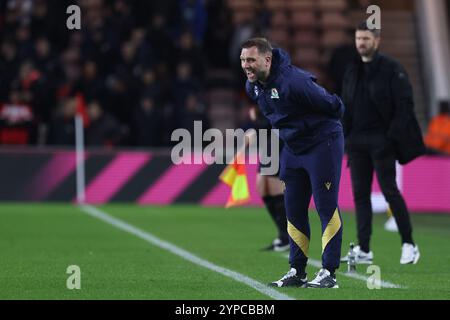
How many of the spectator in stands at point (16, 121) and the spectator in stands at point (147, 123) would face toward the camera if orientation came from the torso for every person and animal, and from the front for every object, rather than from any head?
2

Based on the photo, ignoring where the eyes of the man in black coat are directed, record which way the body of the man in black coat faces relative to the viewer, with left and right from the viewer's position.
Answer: facing the viewer and to the left of the viewer

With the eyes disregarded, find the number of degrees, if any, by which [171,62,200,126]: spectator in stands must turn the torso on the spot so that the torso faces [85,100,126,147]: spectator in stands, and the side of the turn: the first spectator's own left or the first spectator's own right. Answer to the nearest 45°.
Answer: approximately 90° to the first spectator's own right

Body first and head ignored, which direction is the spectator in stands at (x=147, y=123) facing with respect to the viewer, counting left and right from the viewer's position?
facing the viewer

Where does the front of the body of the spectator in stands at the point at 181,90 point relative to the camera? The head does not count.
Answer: toward the camera

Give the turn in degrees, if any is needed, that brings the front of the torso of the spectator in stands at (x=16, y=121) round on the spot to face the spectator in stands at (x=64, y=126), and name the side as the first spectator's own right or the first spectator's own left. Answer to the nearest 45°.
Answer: approximately 90° to the first spectator's own left

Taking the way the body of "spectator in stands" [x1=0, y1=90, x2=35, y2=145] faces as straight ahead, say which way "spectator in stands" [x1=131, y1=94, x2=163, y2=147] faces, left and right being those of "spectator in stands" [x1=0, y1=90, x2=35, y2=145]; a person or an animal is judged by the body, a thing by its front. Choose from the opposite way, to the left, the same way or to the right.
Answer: the same way

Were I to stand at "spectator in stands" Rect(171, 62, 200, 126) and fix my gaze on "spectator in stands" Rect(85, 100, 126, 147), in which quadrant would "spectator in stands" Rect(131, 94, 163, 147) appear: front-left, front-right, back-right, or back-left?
front-left

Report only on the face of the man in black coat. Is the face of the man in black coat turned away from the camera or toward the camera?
toward the camera

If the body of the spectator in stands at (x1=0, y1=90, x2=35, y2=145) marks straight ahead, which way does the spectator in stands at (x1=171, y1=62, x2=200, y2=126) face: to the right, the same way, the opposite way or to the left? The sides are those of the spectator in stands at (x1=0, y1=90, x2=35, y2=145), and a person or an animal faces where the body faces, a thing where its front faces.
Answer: the same way

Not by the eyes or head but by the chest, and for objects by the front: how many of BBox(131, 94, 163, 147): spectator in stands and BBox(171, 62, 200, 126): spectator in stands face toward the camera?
2

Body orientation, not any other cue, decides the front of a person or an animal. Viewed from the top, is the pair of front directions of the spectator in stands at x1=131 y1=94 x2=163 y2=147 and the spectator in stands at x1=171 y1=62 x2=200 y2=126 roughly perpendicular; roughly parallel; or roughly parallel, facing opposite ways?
roughly parallel

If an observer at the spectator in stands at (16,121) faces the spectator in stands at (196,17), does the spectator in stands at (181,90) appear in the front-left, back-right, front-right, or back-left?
front-right

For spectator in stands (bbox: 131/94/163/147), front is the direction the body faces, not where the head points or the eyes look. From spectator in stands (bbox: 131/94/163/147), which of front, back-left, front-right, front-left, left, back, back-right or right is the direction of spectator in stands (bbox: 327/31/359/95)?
left

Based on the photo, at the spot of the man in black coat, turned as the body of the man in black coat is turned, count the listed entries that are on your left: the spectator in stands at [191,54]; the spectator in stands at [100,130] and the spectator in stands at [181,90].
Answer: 0

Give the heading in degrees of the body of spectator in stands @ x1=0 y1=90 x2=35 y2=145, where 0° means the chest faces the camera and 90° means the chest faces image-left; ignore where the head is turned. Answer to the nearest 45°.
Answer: approximately 0°
